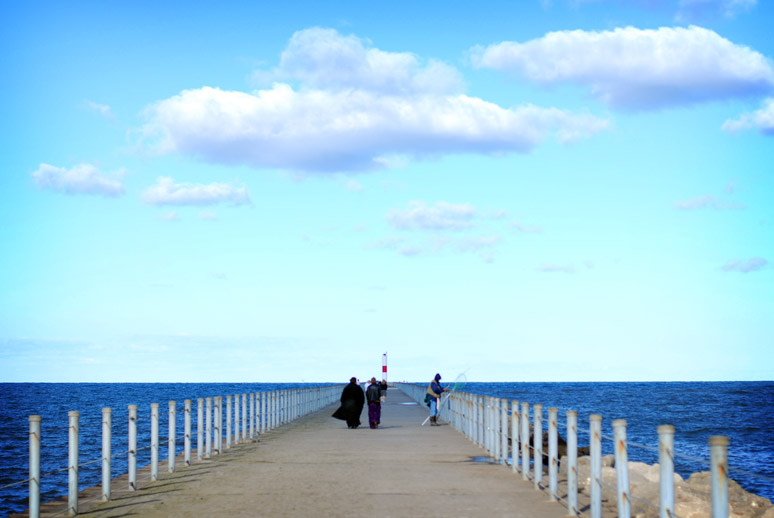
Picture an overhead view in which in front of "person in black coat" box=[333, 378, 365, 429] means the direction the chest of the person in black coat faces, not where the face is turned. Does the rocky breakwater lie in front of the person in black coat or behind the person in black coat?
behind

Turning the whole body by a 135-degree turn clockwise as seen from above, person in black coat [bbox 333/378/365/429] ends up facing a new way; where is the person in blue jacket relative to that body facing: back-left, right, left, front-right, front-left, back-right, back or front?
left

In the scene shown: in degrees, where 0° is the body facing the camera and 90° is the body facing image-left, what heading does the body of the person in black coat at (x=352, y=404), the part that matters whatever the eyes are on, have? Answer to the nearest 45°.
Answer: approximately 180°
